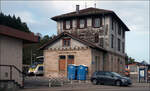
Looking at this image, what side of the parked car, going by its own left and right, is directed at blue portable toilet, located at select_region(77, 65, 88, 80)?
back

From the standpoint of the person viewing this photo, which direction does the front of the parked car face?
facing the viewer and to the right of the viewer
